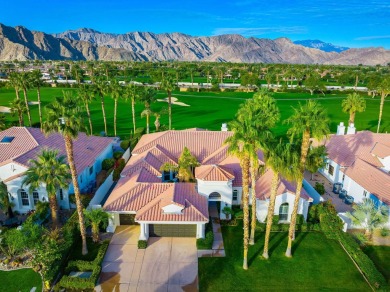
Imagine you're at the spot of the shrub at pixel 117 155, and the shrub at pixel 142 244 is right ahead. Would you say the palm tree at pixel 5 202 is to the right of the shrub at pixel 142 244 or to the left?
right

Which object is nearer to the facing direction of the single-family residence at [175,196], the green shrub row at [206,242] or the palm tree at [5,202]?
the green shrub row

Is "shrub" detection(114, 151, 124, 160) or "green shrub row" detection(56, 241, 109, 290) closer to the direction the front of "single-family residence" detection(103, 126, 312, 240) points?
the green shrub row

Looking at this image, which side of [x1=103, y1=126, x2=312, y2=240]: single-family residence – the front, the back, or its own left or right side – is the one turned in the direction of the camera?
front

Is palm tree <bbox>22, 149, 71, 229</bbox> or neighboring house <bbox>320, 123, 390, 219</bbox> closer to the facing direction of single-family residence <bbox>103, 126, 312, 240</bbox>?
the palm tree

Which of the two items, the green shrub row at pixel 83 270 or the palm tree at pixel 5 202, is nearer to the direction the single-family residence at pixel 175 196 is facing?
the green shrub row

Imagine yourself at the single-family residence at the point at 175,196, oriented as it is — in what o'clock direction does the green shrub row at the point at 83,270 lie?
The green shrub row is roughly at 1 o'clock from the single-family residence.

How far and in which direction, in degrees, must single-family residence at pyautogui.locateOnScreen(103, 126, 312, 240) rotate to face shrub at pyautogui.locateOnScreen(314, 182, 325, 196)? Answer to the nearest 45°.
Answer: approximately 135° to its left

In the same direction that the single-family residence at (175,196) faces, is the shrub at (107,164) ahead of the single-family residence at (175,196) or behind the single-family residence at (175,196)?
behind

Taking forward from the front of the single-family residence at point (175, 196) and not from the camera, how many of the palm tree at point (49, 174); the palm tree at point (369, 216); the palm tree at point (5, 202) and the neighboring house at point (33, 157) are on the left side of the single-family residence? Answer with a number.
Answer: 1

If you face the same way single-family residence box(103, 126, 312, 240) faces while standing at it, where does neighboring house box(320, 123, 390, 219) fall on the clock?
The neighboring house is roughly at 8 o'clock from the single-family residence.

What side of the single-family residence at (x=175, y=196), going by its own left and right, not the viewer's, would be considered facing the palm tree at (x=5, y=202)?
right

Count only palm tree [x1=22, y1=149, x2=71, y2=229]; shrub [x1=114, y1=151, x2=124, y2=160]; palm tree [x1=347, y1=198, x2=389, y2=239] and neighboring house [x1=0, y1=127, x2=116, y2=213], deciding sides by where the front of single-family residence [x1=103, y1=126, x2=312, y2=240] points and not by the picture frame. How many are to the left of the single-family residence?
1

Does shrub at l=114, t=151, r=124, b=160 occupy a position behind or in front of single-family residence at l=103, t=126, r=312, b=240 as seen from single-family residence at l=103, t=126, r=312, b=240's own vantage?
behind

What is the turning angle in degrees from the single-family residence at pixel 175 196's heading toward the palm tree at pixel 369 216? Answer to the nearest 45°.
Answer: approximately 90° to its left
